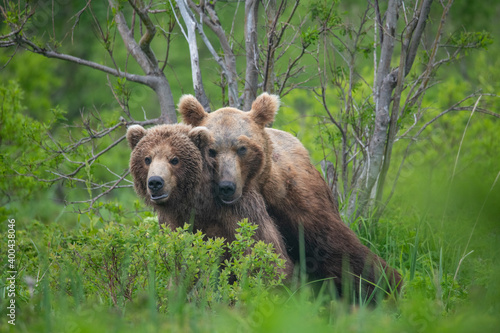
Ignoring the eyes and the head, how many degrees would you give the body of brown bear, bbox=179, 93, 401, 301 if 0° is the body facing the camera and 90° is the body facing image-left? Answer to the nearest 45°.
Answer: approximately 45°

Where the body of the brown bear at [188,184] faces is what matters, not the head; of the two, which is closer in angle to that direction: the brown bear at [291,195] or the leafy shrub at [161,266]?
the leafy shrub

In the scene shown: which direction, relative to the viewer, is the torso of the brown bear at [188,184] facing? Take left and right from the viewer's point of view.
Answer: facing the viewer and to the left of the viewer

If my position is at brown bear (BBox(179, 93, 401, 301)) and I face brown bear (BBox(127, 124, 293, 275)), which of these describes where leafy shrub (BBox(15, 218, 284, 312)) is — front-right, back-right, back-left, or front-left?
front-left

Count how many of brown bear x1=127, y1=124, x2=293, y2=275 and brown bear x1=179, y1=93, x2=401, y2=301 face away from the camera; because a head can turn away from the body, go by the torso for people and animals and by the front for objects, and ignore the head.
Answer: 0

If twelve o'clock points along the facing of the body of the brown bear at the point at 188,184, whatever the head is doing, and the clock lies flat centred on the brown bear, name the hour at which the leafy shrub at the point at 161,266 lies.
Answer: The leafy shrub is roughly at 11 o'clock from the brown bear.

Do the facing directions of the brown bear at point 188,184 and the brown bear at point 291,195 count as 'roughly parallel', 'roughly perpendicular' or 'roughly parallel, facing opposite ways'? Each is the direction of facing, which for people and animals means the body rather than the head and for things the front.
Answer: roughly parallel

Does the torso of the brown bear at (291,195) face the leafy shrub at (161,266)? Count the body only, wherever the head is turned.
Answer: yes
